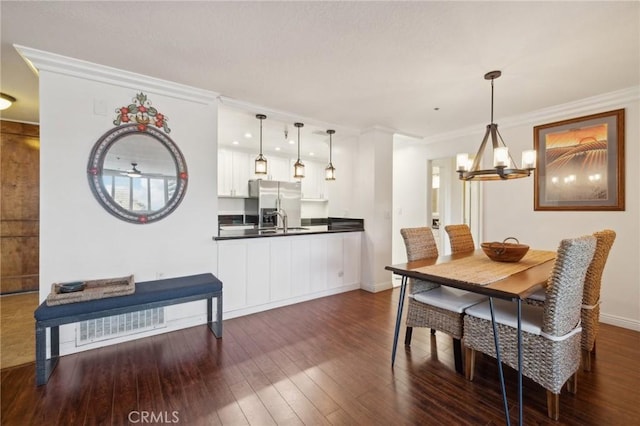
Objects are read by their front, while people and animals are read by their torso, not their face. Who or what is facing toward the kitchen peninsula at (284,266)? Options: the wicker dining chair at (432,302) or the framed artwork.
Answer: the framed artwork

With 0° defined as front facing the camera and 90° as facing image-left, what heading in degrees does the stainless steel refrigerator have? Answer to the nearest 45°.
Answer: approximately 315°

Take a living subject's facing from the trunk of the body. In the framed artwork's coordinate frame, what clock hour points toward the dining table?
The dining table is roughly at 11 o'clock from the framed artwork.

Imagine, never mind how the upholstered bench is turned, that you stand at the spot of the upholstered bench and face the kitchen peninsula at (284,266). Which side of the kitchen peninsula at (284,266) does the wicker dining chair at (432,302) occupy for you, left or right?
right

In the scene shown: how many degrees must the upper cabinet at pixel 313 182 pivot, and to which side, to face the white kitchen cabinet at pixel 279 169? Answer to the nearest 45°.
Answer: approximately 90° to its right

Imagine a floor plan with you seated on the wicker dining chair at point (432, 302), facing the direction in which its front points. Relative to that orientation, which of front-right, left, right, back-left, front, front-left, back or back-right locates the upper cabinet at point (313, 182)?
back

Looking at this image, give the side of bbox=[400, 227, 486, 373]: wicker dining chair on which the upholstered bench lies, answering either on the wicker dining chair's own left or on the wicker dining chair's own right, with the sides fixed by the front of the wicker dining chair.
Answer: on the wicker dining chair's own right
